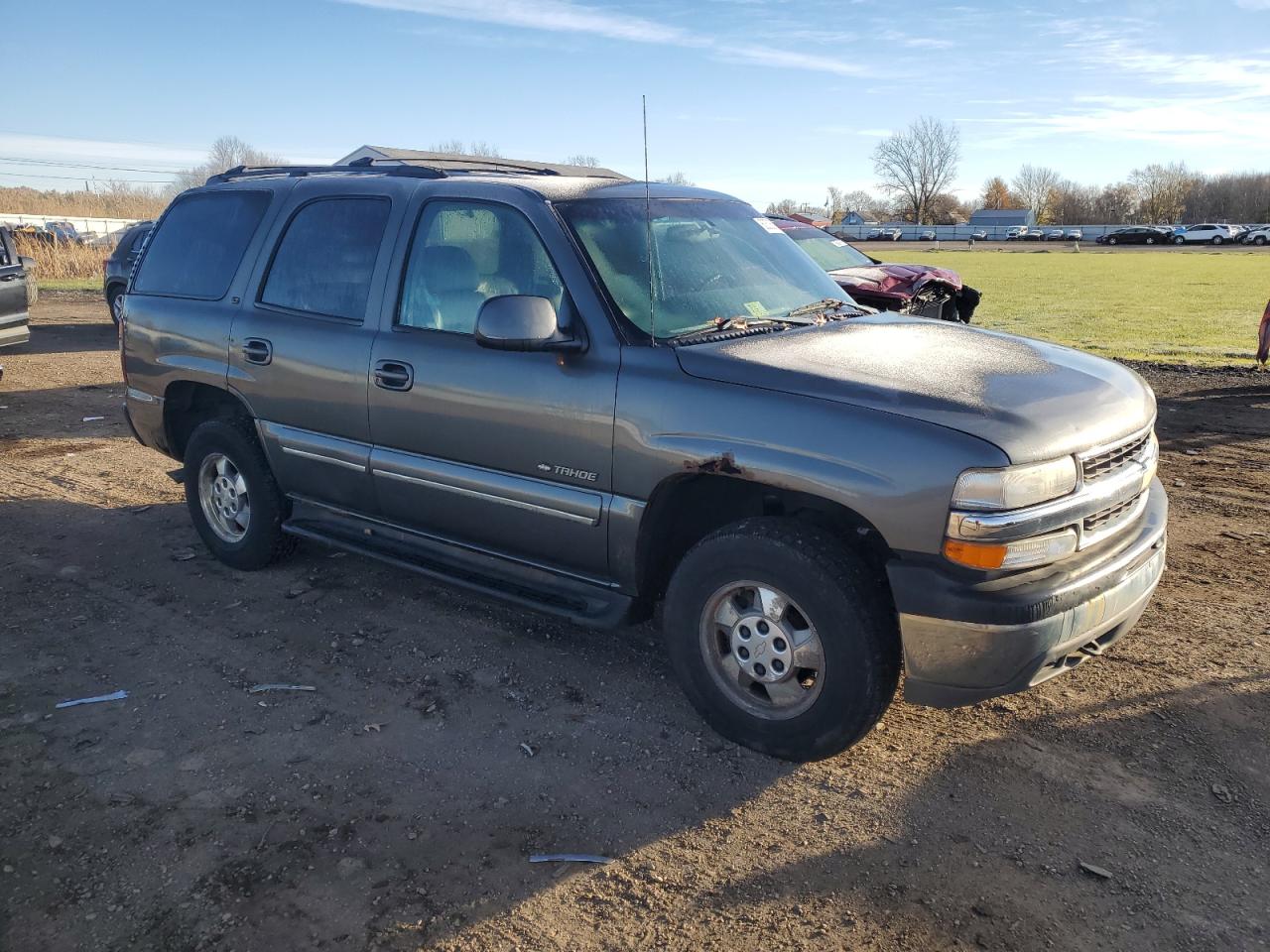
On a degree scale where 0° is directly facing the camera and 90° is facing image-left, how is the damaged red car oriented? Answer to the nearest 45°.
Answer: approximately 315°

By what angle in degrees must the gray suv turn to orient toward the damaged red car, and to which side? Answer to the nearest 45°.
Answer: approximately 135° to its left

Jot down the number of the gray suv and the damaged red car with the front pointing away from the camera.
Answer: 0

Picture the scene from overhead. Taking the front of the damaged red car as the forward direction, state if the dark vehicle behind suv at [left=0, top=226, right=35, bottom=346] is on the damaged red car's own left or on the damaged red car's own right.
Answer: on the damaged red car's own right

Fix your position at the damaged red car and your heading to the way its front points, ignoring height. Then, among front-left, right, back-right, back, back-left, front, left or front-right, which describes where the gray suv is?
front-right

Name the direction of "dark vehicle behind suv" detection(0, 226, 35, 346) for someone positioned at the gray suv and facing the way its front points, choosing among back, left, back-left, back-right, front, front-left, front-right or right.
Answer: back

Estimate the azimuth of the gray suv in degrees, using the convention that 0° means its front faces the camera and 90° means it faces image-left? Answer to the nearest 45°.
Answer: approximately 315°

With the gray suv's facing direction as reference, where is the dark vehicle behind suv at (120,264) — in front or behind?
behind

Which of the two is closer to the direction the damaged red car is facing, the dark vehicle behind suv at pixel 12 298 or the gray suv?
the gray suv
